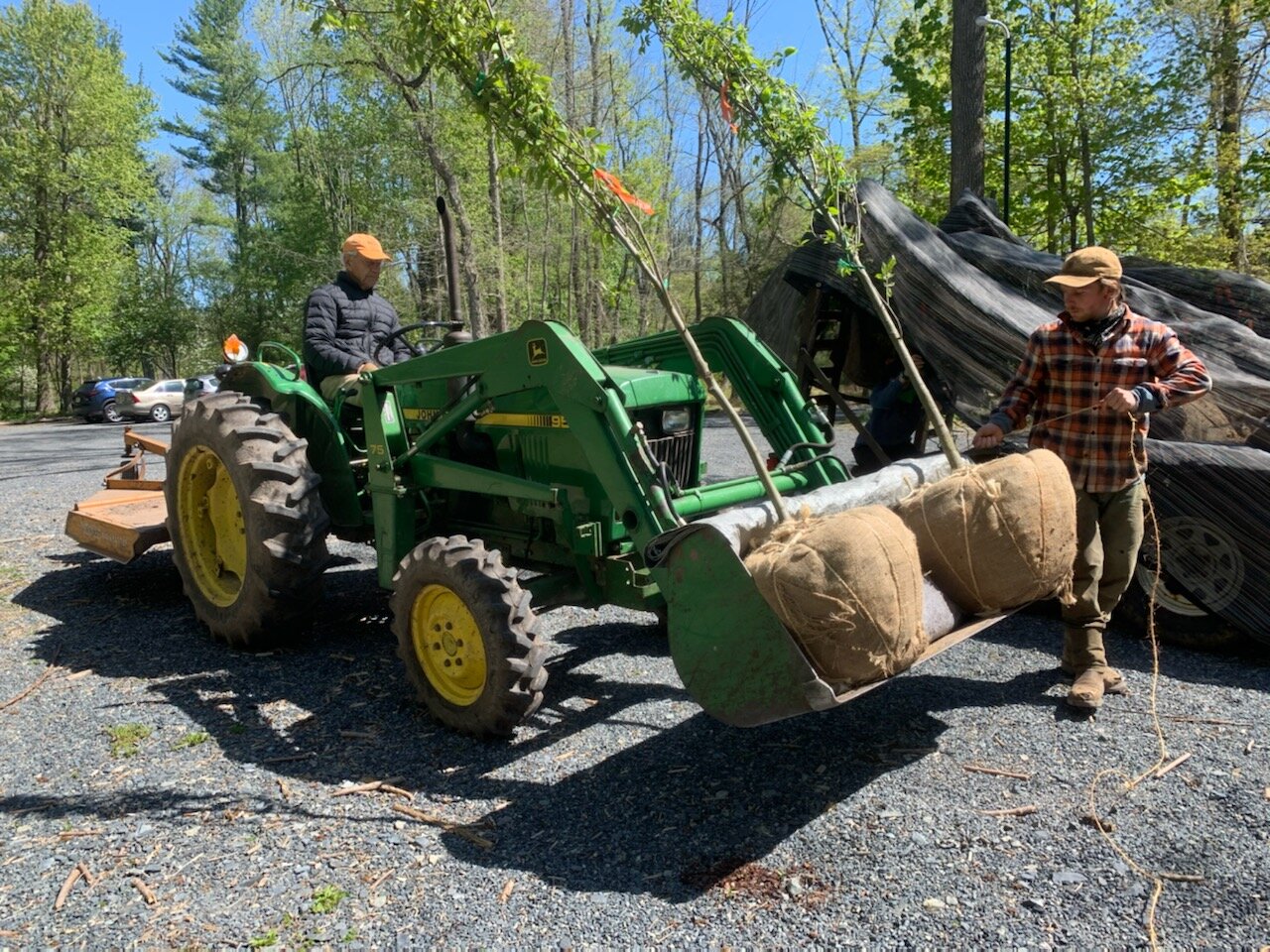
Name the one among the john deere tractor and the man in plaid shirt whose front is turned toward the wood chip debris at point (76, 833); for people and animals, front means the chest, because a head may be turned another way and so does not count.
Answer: the man in plaid shirt

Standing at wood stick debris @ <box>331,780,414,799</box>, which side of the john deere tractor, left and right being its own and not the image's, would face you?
right

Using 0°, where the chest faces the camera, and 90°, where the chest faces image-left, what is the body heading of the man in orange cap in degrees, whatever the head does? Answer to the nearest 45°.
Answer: approximately 315°

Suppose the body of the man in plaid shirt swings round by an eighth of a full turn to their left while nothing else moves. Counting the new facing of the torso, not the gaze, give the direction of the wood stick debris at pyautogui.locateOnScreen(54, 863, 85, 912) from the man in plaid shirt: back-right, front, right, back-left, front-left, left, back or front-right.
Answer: front-right

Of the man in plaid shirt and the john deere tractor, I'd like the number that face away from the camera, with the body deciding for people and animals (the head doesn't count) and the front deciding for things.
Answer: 0

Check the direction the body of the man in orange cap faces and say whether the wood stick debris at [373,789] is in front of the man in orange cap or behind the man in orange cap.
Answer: in front

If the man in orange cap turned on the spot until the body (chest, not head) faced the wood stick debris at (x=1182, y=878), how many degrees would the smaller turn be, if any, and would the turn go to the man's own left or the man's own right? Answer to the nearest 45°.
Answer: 0° — they already face it

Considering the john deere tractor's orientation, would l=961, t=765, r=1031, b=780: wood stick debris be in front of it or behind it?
in front

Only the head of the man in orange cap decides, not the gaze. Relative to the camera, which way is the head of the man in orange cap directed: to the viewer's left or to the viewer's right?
to the viewer's right

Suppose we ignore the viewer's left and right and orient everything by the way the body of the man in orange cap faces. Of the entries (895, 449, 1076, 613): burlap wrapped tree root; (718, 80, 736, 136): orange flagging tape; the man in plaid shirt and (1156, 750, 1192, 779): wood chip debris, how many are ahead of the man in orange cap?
4

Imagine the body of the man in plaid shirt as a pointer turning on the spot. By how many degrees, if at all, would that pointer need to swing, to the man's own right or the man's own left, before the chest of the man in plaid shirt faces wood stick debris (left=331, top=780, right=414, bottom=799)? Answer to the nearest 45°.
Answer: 0° — they already face it

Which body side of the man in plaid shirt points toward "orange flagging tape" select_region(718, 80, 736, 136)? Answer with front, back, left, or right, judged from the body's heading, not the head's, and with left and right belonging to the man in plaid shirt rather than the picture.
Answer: right

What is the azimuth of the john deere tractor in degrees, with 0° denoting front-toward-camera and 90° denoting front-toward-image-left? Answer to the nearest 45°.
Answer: approximately 315°

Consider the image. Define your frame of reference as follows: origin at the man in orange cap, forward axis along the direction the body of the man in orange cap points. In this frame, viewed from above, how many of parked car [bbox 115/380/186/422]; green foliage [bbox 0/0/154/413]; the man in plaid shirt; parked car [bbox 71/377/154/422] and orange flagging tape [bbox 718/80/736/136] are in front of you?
2

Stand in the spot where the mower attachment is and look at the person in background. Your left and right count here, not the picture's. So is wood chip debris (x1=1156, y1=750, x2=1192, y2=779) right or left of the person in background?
right
